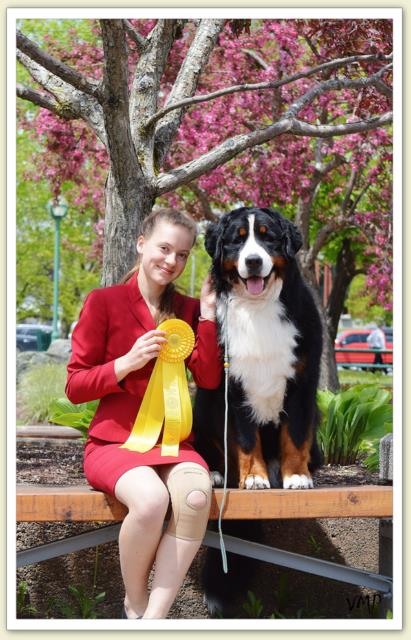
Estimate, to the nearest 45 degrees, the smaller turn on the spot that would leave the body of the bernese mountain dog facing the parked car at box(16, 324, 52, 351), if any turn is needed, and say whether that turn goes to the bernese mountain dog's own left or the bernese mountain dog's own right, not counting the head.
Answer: approximately 180°

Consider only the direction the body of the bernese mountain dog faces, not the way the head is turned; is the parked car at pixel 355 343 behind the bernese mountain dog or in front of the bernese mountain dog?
behind

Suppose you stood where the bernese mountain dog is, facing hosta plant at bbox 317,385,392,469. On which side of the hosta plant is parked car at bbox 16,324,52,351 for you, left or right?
left

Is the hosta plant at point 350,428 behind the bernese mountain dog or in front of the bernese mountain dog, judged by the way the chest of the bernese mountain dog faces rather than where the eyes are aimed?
behind

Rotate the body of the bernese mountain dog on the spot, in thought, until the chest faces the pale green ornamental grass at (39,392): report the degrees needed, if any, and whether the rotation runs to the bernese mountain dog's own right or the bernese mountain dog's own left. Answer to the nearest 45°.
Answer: approximately 135° to the bernese mountain dog's own right

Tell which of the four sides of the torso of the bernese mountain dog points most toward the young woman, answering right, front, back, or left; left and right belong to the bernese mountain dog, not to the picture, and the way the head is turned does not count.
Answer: right

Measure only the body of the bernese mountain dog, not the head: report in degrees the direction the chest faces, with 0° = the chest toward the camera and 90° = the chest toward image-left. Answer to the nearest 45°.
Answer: approximately 0°

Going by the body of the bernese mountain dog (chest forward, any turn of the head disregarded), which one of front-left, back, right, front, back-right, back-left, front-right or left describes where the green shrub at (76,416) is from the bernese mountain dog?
back-right
